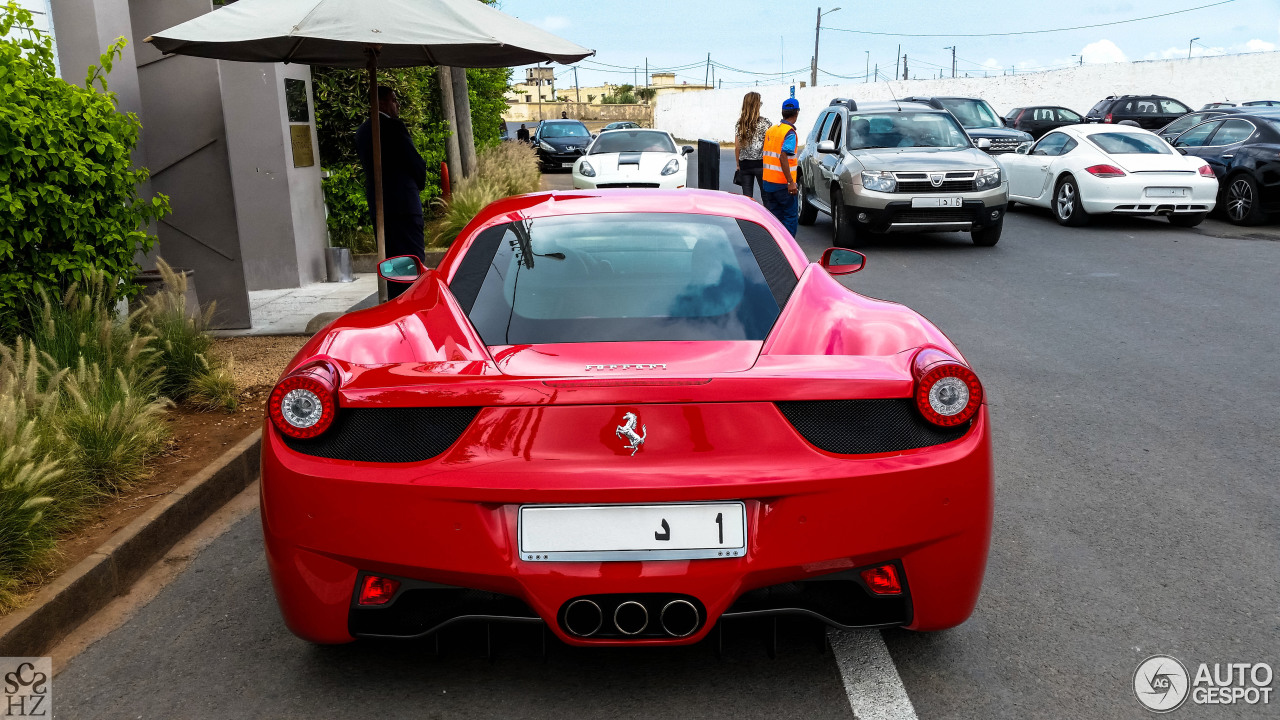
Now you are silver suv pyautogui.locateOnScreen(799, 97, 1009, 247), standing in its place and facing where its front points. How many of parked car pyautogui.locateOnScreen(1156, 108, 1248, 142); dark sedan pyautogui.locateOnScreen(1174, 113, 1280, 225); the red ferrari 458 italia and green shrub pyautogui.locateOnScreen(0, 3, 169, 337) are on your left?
2

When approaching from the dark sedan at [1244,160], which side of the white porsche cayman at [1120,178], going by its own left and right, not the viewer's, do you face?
right

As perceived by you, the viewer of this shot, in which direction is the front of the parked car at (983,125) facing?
facing the viewer and to the right of the viewer

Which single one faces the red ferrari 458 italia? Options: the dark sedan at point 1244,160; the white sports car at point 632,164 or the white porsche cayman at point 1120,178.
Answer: the white sports car at point 632,164

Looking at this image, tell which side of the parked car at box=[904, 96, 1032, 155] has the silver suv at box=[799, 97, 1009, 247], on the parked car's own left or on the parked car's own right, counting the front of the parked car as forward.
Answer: on the parked car's own right

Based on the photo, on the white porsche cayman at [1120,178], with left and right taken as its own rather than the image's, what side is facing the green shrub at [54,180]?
left

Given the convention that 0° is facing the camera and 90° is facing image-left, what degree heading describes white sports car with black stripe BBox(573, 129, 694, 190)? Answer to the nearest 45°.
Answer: approximately 0°

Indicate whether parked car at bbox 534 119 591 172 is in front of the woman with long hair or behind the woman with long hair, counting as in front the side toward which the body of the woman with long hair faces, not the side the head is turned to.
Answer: in front

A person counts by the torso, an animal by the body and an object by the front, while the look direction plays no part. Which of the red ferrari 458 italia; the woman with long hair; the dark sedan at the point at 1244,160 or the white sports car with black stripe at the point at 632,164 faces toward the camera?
the white sports car with black stripe

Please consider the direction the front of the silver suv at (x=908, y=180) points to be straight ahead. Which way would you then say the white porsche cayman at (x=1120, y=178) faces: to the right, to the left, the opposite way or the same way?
the opposite way

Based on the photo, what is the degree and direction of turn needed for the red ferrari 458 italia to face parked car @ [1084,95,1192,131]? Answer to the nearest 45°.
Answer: approximately 45° to its right

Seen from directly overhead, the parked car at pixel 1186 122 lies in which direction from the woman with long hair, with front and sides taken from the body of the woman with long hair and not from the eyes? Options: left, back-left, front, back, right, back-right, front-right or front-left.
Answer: front-right

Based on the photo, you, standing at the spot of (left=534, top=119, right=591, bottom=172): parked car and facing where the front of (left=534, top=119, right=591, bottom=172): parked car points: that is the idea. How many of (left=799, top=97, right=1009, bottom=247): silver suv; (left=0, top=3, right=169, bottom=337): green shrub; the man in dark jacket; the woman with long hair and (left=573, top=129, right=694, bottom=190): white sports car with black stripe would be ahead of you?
5

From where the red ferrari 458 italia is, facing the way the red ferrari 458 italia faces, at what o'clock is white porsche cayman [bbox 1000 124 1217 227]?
The white porsche cayman is roughly at 1 o'clock from the red ferrari 458 italia.

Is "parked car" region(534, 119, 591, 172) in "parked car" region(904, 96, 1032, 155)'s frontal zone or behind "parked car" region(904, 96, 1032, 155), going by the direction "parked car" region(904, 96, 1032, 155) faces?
behind

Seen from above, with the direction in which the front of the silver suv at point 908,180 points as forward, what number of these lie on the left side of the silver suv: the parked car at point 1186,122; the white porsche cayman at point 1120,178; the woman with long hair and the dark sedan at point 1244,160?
3
